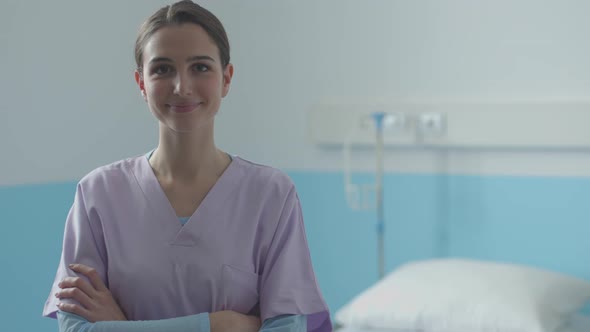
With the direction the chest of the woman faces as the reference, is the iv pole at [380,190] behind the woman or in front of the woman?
behind

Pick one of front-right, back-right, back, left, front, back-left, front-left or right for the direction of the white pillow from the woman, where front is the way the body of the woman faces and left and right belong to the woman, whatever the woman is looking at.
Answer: back-left

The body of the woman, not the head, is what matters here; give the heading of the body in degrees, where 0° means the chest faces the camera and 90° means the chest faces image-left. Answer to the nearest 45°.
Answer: approximately 0°
